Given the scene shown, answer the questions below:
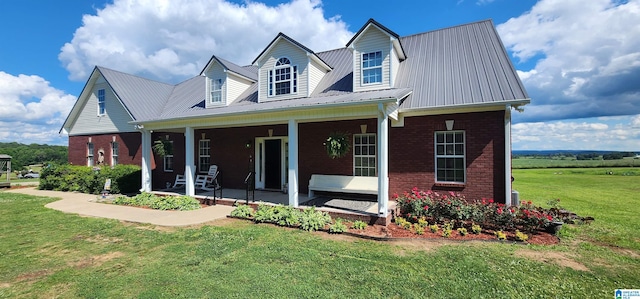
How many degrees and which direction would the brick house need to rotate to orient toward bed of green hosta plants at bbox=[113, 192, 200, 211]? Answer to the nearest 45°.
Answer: approximately 45° to its right

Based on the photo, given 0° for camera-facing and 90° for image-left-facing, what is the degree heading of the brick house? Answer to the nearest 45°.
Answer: approximately 45°

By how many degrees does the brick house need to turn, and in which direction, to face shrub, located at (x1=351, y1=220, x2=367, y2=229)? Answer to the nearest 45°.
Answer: approximately 45° to its left

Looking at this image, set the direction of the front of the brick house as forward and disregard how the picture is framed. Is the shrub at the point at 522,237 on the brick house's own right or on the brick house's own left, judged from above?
on the brick house's own left

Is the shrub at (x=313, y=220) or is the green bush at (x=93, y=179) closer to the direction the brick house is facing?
the shrub

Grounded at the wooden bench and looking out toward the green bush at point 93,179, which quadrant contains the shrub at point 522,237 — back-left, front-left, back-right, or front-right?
back-left
